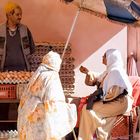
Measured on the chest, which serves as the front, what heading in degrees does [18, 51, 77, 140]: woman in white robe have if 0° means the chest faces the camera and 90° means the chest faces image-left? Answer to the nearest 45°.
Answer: approximately 225°

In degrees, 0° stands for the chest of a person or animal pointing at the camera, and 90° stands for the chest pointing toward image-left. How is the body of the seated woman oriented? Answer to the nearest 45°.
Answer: approximately 90°

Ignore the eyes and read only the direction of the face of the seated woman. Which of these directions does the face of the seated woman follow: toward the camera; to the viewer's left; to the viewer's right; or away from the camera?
to the viewer's left
